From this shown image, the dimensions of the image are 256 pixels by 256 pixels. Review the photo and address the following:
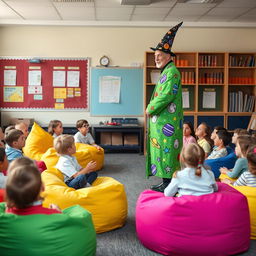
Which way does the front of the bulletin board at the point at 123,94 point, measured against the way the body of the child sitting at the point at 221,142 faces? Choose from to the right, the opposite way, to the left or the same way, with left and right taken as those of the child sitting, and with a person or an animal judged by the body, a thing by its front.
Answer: to the left

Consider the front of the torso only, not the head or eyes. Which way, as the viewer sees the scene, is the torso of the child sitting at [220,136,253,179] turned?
to the viewer's left

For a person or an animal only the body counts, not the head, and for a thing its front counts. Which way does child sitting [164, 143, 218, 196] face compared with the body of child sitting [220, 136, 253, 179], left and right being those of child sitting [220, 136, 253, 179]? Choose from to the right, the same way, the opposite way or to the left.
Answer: to the right

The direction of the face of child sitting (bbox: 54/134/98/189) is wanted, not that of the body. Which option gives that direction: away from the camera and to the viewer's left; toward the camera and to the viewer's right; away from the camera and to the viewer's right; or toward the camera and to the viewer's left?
away from the camera and to the viewer's right

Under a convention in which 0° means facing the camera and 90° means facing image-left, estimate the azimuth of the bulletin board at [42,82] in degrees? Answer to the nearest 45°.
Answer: approximately 0°

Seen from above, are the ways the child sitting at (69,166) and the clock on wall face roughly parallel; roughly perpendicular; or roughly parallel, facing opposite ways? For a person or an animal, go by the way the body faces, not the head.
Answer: roughly perpendicular

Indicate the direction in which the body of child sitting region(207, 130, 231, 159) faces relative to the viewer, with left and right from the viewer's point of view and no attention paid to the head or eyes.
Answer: facing to the left of the viewer
